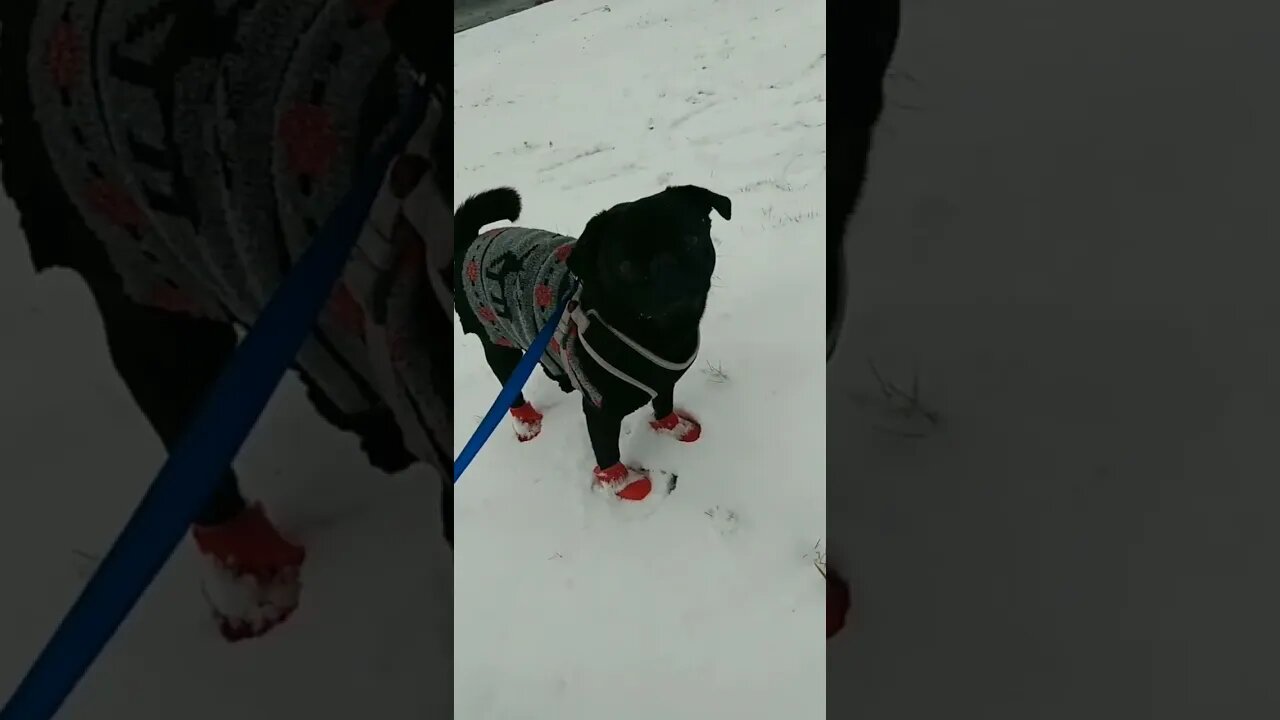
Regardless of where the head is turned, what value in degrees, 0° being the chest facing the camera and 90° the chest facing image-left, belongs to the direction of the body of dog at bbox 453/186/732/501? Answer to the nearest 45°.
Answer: approximately 315°
